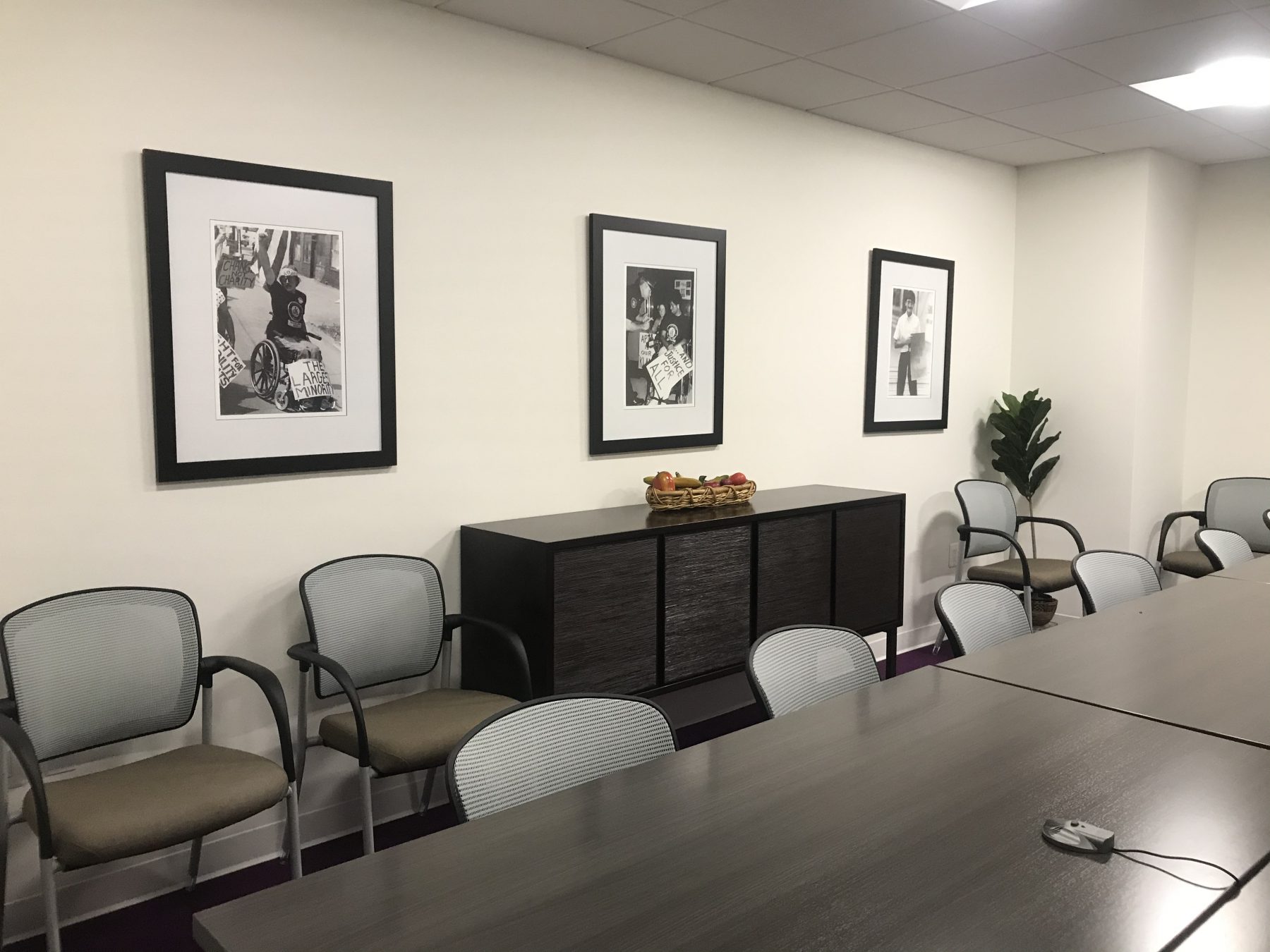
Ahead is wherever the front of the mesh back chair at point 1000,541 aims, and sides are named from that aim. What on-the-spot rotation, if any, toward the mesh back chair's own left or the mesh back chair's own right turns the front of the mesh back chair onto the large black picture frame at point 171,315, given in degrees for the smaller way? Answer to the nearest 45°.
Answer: approximately 90° to the mesh back chair's own right

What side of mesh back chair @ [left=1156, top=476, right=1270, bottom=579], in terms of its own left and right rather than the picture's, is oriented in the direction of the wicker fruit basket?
front

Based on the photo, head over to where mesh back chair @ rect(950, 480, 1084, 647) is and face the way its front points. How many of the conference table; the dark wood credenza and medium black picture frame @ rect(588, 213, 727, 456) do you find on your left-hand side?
0

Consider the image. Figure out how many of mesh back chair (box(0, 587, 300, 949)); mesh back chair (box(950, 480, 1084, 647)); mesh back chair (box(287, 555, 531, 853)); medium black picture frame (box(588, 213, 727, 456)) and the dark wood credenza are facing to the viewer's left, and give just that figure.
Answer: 0

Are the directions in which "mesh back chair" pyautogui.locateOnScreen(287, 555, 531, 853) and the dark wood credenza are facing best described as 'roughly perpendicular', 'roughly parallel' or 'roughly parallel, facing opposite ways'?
roughly parallel

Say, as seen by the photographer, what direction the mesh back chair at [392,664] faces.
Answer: facing the viewer and to the right of the viewer

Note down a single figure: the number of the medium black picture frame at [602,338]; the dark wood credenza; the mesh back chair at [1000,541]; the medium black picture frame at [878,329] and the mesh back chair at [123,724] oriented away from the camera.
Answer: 0

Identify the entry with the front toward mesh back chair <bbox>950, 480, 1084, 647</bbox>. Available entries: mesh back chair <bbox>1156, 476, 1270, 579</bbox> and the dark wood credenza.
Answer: mesh back chair <bbox>1156, 476, 1270, 579</bbox>

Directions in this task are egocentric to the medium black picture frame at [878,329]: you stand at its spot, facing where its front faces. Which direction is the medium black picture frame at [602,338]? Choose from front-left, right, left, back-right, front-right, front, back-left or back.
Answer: right

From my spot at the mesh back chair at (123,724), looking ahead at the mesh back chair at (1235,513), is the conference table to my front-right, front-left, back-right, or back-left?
front-right

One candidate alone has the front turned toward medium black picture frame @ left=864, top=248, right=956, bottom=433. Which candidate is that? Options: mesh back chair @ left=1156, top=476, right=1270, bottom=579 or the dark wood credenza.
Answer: the mesh back chair

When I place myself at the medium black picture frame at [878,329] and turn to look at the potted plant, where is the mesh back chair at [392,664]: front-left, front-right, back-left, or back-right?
back-right

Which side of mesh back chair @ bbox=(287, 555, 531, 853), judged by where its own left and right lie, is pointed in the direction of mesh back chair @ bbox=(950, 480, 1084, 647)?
left

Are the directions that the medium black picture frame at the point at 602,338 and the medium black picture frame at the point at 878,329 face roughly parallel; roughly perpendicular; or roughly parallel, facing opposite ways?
roughly parallel

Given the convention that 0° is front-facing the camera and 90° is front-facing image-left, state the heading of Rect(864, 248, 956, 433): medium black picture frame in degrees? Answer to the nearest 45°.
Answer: approximately 315°

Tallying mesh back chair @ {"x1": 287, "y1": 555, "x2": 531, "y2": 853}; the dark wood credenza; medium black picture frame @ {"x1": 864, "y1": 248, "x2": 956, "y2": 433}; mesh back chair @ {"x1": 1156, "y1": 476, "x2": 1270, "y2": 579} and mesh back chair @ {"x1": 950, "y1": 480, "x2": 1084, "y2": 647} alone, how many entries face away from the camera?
0

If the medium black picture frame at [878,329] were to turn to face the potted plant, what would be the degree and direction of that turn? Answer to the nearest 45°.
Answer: approximately 90° to its left

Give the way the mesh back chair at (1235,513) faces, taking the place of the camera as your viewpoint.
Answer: facing the viewer and to the left of the viewer
